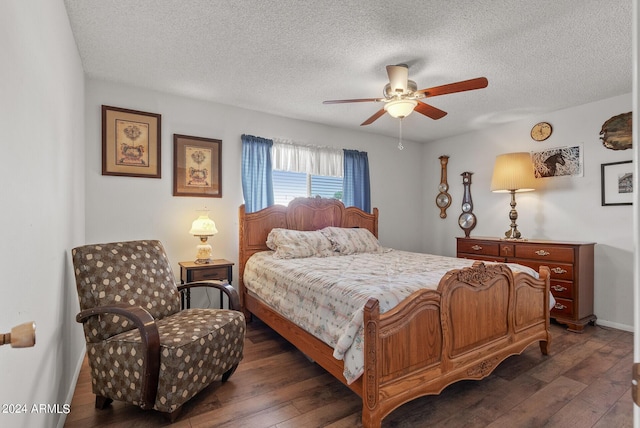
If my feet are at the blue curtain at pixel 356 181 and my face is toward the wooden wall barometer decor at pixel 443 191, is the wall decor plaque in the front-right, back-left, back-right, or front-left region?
front-right

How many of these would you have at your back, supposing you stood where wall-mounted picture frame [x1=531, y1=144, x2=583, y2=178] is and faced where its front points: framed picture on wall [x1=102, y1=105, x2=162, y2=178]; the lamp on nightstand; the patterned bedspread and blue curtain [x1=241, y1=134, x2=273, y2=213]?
0

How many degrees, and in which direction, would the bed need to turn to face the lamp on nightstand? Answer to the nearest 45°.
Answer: approximately 135° to its right

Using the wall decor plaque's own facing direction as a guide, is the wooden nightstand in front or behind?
in front

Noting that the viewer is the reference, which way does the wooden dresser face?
facing the viewer and to the left of the viewer

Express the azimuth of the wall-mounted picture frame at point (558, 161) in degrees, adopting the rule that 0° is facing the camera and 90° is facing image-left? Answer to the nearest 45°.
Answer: approximately 45°

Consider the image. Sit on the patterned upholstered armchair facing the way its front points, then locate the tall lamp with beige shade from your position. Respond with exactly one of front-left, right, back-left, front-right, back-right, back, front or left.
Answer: front-left

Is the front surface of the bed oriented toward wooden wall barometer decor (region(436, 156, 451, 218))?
no

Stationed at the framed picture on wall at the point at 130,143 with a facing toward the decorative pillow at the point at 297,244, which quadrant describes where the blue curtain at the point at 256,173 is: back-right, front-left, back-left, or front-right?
front-left

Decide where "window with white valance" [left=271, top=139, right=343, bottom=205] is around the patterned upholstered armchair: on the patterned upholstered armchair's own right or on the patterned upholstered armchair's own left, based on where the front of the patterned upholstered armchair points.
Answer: on the patterned upholstered armchair's own left

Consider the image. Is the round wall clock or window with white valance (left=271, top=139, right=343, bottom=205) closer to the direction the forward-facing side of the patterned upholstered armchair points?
the round wall clock

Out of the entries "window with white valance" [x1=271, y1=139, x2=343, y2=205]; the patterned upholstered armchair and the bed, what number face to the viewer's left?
0

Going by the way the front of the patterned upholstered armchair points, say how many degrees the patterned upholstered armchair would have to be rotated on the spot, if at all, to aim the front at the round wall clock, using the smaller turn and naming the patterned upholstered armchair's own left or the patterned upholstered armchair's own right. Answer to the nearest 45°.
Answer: approximately 45° to the patterned upholstered armchair's own left

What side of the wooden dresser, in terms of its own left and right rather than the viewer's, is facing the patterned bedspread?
front

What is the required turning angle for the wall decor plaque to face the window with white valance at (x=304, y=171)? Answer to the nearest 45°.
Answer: approximately 45° to its right

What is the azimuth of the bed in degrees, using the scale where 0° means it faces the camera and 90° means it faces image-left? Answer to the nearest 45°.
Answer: approximately 315°

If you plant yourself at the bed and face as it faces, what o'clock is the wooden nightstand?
The wooden nightstand is roughly at 5 o'clock from the bed.
